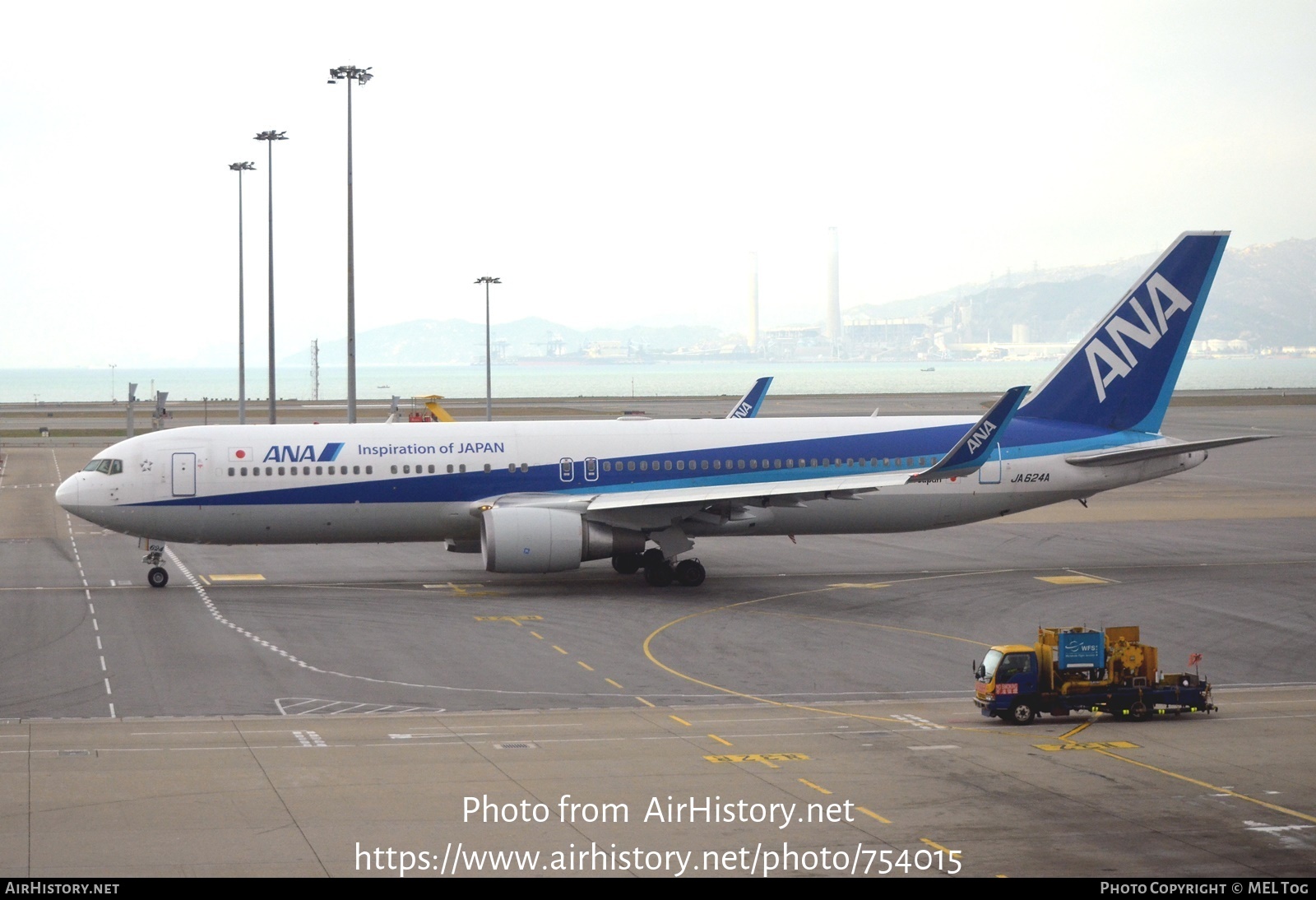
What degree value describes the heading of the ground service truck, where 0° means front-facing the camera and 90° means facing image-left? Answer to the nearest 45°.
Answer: approximately 90°

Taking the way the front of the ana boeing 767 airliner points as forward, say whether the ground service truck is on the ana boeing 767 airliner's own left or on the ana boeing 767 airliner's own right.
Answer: on the ana boeing 767 airliner's own left

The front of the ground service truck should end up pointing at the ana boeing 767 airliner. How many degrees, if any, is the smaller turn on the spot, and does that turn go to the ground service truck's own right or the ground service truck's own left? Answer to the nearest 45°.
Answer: approximately 45° to the ground service truck's own right

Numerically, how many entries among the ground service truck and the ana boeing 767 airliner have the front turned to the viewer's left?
2

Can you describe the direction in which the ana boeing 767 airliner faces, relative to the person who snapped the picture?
facing to the left of the viewer

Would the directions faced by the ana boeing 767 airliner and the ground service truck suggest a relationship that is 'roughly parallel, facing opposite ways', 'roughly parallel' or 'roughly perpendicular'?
roughly parallel
